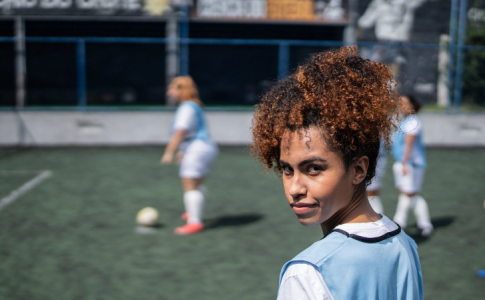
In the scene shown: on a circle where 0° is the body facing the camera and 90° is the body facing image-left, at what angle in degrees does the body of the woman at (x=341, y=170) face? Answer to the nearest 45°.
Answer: approximately 135°

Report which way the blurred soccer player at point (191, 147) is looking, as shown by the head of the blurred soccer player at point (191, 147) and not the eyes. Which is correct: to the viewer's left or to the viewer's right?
to the viewer's left
